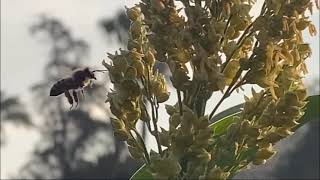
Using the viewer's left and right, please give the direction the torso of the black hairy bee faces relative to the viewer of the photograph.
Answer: facing to the right of the viewer
